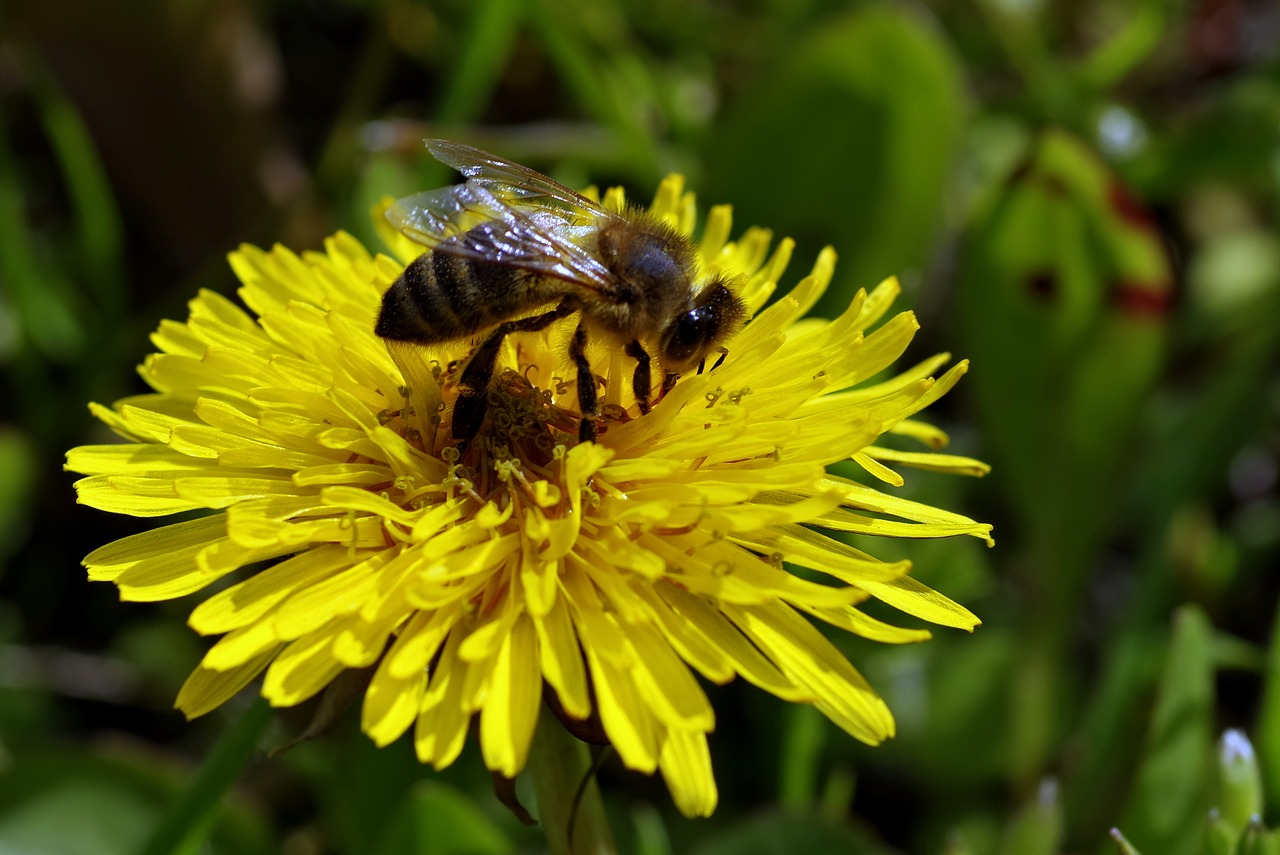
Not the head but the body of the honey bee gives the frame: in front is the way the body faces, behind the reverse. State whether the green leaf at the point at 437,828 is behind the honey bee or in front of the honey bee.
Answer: behind

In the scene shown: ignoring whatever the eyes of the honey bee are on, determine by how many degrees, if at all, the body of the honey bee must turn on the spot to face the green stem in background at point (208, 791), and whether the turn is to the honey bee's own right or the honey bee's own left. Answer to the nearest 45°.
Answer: approximately 180°

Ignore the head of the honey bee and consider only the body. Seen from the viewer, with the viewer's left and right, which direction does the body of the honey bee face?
facing to the right of the viewer

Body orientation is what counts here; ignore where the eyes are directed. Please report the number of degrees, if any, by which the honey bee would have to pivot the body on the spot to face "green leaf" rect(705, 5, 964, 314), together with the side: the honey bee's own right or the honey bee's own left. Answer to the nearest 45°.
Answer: approximately 45° to the honey bee's own left
